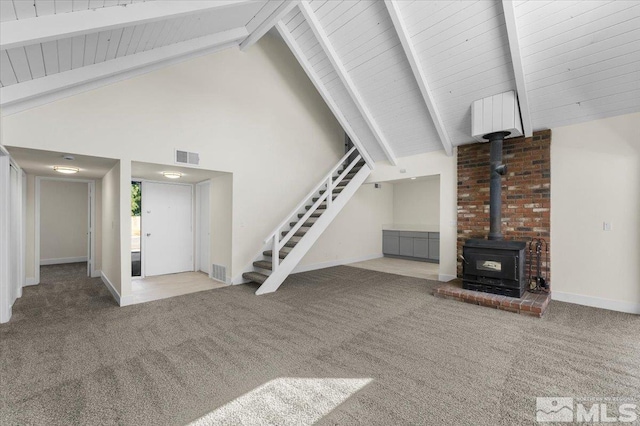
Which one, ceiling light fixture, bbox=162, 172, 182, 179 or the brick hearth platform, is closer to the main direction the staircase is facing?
the ceiling light fixture

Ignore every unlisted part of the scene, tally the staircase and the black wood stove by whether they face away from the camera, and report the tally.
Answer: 0

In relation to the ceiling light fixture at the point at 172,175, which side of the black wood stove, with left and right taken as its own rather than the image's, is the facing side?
right

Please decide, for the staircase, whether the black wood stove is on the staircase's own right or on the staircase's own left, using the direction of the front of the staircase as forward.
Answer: on the staircase's own left

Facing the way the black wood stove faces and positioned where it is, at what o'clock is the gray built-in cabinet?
The gray built-in cabinet is roughly at 5 o'clock from the black wood stove.

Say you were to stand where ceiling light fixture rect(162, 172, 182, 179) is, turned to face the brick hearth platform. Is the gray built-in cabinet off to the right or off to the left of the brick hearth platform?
left

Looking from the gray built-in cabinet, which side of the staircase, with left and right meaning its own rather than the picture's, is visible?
back

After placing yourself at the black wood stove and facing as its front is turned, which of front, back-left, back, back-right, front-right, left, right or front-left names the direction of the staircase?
right

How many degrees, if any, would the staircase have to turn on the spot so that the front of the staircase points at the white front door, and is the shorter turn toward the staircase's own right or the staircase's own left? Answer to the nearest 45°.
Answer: approximately 45° to the staircase's own right

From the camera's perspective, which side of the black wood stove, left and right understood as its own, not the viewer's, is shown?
front

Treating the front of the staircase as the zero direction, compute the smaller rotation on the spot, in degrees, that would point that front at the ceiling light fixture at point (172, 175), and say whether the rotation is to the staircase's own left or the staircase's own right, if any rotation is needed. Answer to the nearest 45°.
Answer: approximately 45° to the staircase's own right

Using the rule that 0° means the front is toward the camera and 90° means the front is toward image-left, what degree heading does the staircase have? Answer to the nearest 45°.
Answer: approximately 45°

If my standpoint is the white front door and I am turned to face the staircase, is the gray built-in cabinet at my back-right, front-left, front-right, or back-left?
front-left
